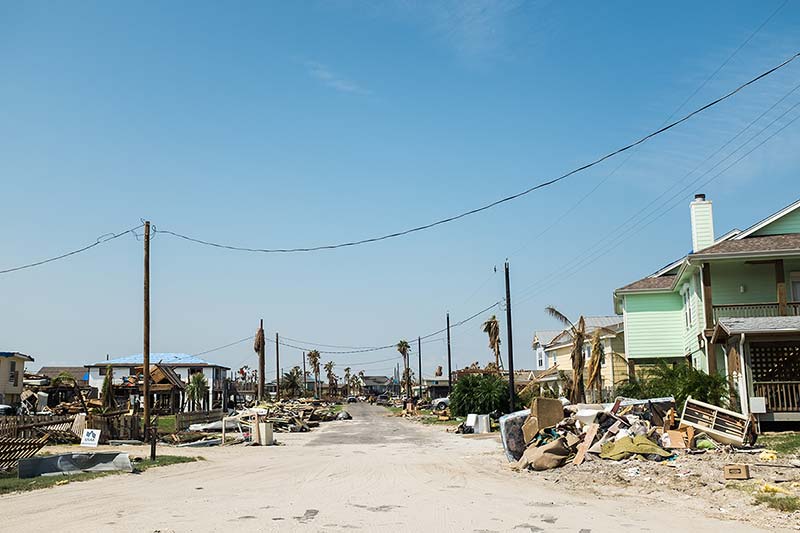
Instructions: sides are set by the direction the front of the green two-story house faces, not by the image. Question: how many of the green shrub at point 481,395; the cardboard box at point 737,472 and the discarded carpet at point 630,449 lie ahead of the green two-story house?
2

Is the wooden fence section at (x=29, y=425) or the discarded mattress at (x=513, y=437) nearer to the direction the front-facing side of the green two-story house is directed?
the discarded mattress

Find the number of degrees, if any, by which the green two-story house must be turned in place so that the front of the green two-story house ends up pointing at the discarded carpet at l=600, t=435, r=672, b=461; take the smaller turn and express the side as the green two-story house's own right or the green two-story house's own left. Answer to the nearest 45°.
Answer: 0° — it already faces it

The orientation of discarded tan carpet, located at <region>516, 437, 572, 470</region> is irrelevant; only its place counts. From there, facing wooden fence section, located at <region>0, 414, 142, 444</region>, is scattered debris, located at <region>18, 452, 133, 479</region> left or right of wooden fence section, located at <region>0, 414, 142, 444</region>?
left

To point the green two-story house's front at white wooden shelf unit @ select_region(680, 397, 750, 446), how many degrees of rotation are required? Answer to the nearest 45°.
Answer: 0° — it already faces it

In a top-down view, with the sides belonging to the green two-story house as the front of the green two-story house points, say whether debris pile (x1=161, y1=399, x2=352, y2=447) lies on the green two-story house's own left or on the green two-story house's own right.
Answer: on the green two-story house's own right

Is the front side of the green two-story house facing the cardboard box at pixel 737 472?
yes

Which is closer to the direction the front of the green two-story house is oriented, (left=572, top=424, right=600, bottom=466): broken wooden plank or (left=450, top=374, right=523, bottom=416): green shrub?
the broken wooden plank

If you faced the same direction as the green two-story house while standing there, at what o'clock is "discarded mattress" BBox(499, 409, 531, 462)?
The discarded mattress is roughly at 1 o'clock from the green two-story house.
